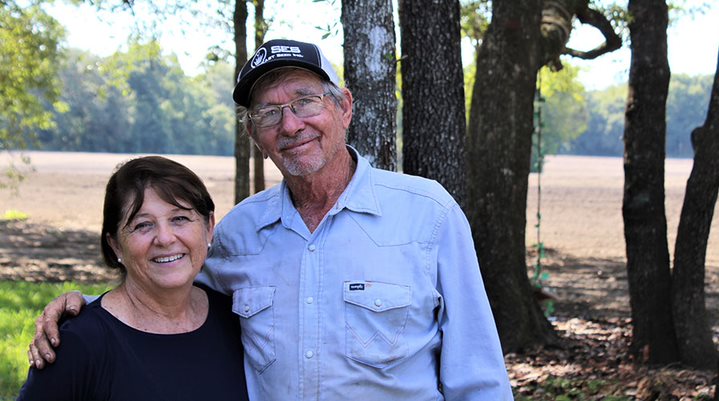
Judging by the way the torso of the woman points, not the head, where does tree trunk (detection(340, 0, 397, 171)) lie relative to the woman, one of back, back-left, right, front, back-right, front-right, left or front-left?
back-left

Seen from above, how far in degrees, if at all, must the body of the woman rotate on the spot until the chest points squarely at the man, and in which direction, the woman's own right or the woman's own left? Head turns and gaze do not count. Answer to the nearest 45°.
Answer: approximately 90° to the woman's own left

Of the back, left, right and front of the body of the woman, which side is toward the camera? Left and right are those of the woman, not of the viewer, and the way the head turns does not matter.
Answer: front

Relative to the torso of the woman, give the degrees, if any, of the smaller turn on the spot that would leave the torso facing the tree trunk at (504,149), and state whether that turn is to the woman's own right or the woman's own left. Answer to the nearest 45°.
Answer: approximately 135° to the woman's own left

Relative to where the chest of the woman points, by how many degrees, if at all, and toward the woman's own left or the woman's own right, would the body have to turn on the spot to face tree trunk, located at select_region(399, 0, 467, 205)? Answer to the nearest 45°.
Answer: approximately 135° to the woman's own left

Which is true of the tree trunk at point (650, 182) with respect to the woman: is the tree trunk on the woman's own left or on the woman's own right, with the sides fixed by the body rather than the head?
on the woman's own left

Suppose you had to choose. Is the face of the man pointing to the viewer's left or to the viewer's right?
to the viewer's left

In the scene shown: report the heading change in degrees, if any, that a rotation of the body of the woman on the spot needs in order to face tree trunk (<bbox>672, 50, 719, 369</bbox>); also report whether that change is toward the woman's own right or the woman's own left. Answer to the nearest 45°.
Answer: approximately 135° to the woman's own left

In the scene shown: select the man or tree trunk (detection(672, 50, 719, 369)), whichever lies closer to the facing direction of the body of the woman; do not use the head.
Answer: the man

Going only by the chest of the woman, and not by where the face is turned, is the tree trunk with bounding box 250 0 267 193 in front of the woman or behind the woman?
behind
